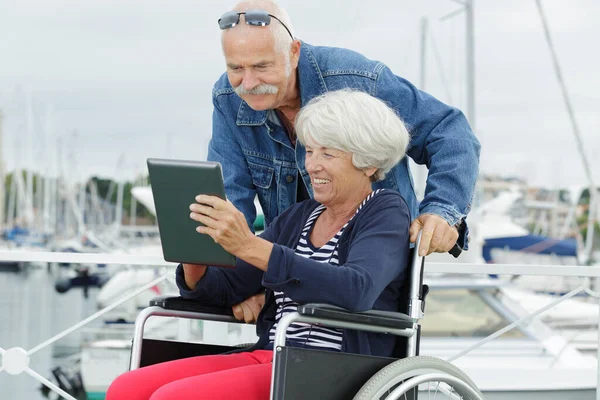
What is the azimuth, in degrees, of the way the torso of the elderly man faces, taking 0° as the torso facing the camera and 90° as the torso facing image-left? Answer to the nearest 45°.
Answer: approximately 45°

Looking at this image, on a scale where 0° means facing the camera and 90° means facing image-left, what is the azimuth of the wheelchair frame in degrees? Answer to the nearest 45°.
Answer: approximately 45°
